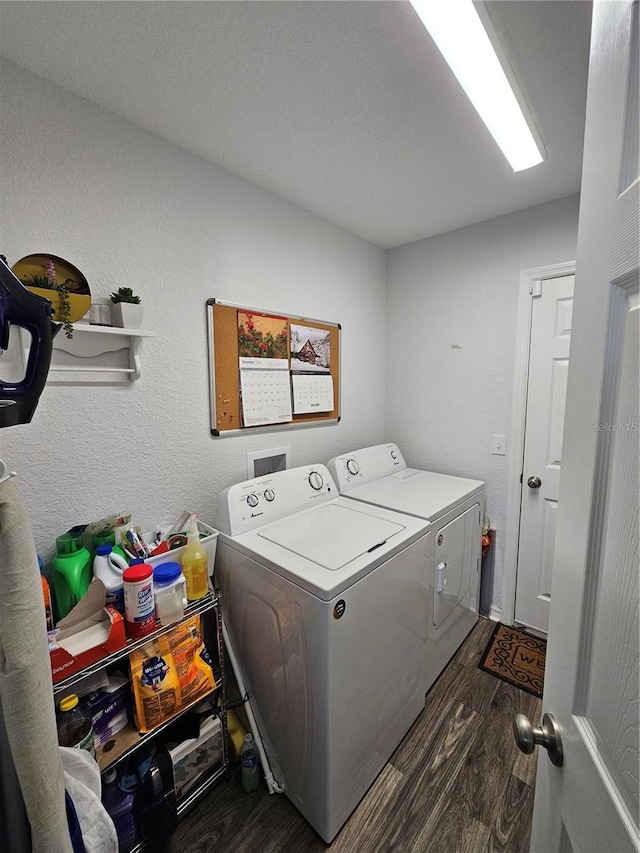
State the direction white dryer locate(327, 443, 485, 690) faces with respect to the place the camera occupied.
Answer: facing the viewer and to the right of the viewer

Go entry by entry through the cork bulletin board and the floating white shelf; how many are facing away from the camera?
0

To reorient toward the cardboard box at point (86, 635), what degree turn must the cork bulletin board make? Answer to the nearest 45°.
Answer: approximately 90° to its right

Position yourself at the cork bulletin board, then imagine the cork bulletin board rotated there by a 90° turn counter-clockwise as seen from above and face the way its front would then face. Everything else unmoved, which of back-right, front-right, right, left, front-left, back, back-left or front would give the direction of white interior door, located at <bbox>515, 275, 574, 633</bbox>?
front-right

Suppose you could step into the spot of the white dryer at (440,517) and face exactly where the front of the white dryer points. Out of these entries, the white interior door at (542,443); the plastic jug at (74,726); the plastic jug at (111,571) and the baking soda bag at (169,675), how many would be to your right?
3

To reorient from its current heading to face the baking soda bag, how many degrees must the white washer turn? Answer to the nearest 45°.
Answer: approximately 135° to its right

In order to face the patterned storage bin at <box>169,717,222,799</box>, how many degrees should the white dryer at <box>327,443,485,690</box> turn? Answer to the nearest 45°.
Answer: approximately 90° to its right

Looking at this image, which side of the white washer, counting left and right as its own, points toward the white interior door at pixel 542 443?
left

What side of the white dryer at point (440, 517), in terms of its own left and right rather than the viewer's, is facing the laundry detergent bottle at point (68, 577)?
right
